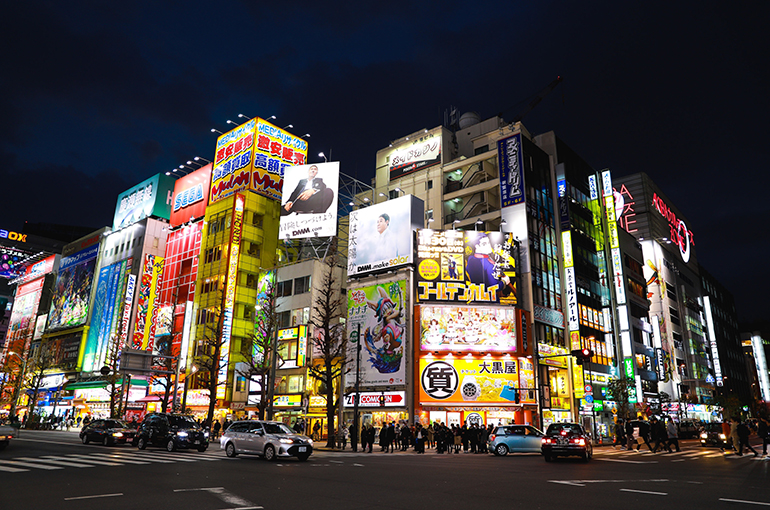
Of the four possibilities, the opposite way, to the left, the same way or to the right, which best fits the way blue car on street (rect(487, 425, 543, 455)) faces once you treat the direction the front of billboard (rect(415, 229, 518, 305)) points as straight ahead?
to the left

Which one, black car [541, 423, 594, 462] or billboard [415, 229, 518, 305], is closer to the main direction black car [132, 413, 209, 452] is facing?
the black car

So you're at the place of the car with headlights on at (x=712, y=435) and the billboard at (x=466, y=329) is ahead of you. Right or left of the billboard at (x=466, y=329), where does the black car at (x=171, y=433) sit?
left

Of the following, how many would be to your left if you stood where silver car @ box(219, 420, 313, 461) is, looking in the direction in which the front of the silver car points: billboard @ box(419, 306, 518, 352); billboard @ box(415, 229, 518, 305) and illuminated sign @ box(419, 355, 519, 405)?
3

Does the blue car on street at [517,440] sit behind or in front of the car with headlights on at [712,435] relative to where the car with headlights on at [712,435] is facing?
in front

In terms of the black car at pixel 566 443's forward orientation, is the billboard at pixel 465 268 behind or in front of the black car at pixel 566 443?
in front

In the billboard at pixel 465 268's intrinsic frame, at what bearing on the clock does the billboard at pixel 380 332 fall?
the billboard at pixel 380 332 is roughly at 3 o'clock from the billboard at pixel 465 268.

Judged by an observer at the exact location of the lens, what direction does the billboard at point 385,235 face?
facing the viewer and to the left of the viewer

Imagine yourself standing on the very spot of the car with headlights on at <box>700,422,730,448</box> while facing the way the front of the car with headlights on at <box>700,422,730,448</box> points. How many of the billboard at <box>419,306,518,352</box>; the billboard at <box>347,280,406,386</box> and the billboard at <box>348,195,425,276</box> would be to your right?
3

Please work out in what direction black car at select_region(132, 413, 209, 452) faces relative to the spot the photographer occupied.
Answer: facing the viewer and to the right of the viewer

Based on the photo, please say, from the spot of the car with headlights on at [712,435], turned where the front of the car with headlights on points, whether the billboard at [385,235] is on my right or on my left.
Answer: on my right

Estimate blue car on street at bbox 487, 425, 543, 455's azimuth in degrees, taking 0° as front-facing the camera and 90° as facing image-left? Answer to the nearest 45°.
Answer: approximately 270°

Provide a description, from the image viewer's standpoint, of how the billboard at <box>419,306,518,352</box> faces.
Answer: facing the viewer

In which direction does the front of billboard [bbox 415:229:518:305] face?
toward the camera
